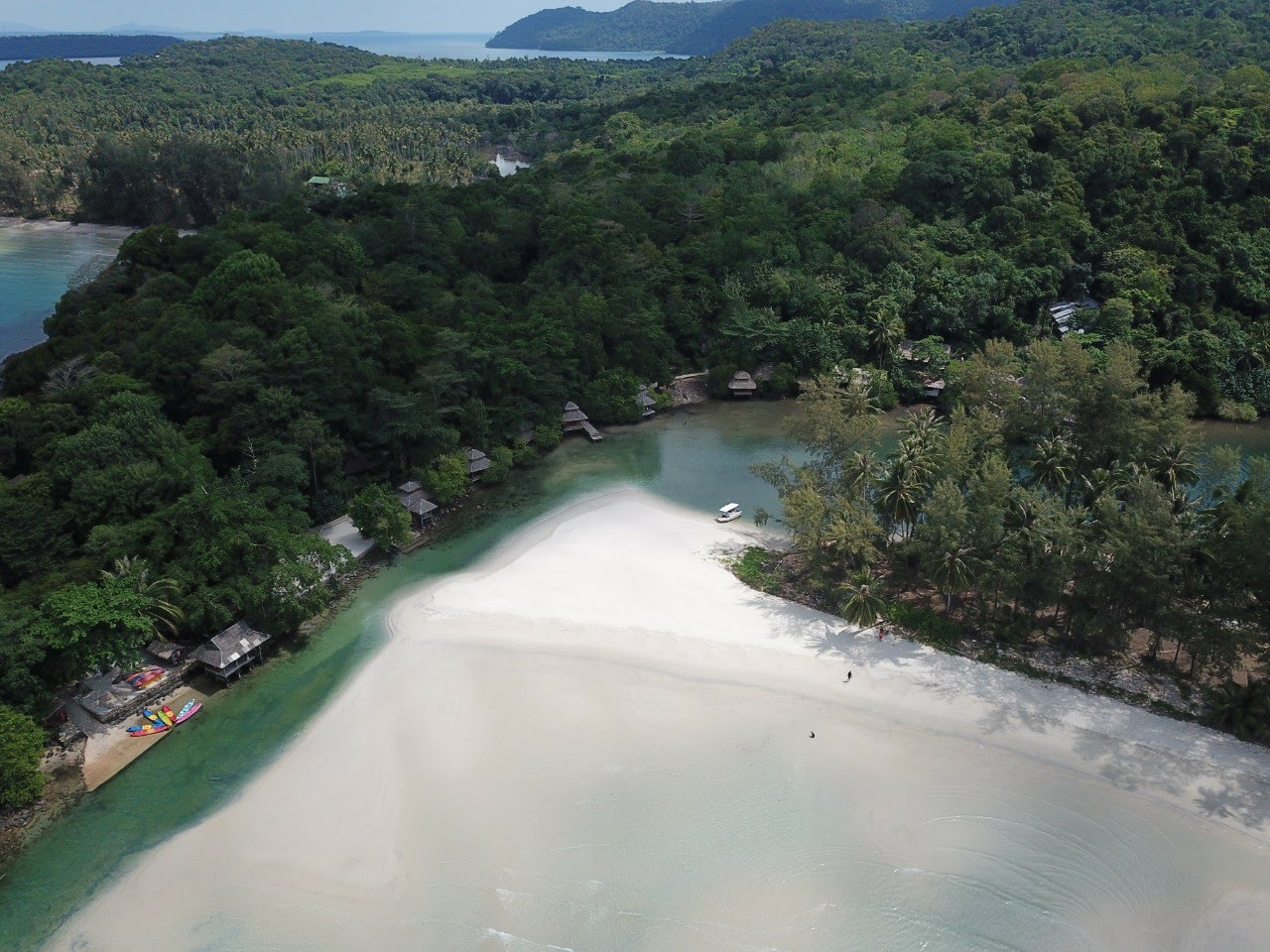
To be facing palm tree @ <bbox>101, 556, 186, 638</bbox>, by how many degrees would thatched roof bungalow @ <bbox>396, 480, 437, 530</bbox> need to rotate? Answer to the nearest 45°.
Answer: approximately 90° to its right

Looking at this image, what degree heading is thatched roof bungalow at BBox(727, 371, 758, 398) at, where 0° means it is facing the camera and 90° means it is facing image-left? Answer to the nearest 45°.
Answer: approximately 0°

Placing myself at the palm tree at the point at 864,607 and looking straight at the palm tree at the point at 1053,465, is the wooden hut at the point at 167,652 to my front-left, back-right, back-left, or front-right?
back-left

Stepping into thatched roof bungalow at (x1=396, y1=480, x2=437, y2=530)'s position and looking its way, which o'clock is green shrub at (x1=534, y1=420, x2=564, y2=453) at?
The green shrub is roughly at 9 o'clock from the thatched roof bungalow.

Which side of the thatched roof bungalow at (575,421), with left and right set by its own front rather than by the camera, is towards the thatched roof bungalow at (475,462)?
right

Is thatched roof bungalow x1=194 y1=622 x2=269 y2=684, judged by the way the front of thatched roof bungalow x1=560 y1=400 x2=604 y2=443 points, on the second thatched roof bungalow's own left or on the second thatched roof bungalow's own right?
on the second thatched roof bungalow's own right

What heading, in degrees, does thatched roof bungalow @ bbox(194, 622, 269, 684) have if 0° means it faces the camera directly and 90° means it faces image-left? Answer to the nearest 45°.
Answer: approximately 315°

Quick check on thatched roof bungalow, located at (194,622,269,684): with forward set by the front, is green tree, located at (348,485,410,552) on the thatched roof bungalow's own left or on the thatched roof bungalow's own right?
on the thatched roof bungalow's own left
